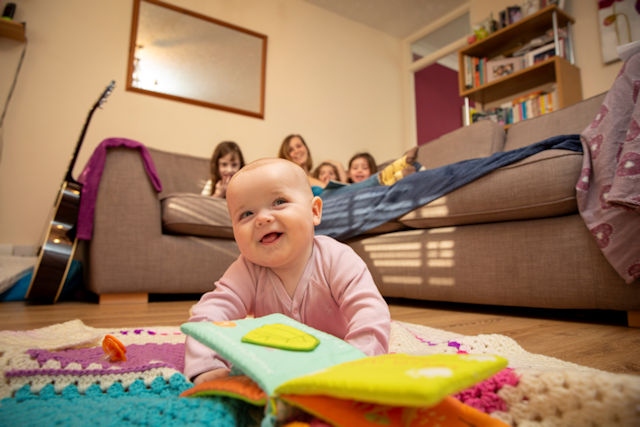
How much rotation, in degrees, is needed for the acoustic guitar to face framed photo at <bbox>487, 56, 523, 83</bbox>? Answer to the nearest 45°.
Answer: approximately 180°

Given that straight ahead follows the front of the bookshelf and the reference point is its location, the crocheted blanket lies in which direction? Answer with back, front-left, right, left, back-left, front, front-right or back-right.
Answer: front-left

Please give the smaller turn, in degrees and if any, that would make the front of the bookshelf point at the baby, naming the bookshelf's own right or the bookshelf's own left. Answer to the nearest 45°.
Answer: approximately 45° to the bookshelf's own left

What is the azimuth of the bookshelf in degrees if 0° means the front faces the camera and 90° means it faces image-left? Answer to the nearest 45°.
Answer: approximately 45°

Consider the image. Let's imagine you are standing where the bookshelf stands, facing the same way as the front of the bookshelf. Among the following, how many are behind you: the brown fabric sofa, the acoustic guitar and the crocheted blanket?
0

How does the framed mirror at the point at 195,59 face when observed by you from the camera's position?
facing the viewer and to the right of the viewer

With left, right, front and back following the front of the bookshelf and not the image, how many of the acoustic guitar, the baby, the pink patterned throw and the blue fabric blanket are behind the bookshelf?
0

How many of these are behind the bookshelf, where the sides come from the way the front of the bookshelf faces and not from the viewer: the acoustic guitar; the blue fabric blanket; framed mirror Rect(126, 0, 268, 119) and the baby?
0

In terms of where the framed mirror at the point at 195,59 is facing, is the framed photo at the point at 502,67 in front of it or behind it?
in front

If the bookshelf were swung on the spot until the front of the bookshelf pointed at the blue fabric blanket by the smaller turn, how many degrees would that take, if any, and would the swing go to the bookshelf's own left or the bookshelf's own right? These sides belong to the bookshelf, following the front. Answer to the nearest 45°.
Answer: approximately 45° to the bookshelf's own left

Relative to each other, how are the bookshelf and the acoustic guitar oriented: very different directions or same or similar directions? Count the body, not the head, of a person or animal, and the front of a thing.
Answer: same or similar directions

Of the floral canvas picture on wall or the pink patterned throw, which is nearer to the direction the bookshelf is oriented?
the pink patterned throw

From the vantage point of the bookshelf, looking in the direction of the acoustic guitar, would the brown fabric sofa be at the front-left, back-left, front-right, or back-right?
front-left

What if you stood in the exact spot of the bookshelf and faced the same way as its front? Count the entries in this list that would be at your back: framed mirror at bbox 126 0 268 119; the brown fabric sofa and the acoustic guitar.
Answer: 0
